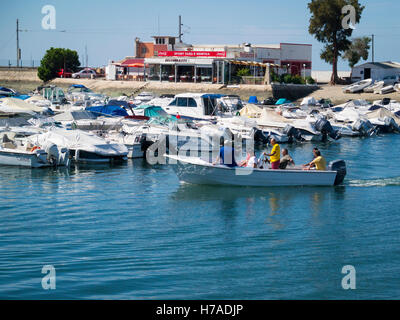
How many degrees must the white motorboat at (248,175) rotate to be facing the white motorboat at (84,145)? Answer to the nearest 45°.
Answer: approximately 45° to its right

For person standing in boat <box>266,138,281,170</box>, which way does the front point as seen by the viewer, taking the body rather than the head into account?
to the viewer's left

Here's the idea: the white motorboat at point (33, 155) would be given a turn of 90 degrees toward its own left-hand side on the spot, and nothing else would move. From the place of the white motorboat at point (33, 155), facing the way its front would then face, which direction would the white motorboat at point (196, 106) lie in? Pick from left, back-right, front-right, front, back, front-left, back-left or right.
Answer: back

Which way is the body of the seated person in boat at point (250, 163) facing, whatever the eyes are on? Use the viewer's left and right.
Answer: facing to the left of the viewer

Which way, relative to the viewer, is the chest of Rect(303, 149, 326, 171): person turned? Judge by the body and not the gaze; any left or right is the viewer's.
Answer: facing to the left of the viewer

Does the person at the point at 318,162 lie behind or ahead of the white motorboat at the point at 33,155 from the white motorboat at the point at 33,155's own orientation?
behind

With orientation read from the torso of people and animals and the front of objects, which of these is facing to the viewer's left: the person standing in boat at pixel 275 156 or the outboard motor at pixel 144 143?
the person standing in boat

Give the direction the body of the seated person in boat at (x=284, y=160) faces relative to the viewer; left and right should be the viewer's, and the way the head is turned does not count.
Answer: facing to the left of the viewer

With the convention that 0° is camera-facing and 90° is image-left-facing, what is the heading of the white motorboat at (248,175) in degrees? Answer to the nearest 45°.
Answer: approximately 90°

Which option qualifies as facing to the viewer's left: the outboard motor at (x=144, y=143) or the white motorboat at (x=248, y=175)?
the white motorboat

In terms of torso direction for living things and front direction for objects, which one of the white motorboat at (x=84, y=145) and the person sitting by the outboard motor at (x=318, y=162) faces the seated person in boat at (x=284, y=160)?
the person sitting by the outboard motor
